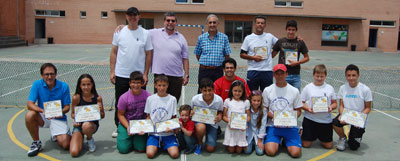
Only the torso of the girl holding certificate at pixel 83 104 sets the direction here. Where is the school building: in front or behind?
behind

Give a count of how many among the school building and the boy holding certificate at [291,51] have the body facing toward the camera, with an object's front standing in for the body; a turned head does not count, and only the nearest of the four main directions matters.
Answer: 2

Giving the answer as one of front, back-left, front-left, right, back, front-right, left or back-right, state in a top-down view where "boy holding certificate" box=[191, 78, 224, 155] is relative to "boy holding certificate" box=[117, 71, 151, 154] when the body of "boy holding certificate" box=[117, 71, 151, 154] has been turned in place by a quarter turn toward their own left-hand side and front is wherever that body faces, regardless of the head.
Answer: front

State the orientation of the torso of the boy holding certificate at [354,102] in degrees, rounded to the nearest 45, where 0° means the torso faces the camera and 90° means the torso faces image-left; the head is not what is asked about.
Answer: approximately 0°

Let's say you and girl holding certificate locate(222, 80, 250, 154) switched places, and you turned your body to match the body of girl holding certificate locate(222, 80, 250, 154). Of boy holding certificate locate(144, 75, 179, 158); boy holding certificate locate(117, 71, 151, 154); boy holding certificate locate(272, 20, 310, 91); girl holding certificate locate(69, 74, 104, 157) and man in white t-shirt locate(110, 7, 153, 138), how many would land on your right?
4
